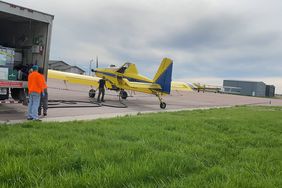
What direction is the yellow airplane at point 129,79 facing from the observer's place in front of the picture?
facing away from the viewer and to the left of the viewer

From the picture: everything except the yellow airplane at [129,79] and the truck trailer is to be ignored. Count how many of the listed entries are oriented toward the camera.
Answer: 0

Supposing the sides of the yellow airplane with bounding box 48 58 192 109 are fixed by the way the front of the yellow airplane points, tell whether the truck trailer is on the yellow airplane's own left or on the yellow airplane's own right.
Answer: on the yellow airplane's own left

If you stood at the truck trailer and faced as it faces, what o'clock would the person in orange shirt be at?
The person in orange shirt is roughly at 7 o'clock from the truck trailer.

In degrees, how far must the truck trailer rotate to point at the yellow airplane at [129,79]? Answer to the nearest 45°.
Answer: approximately 90° to its right

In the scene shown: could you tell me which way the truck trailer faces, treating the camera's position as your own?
facing away from the viewer and to the left of the viewer
